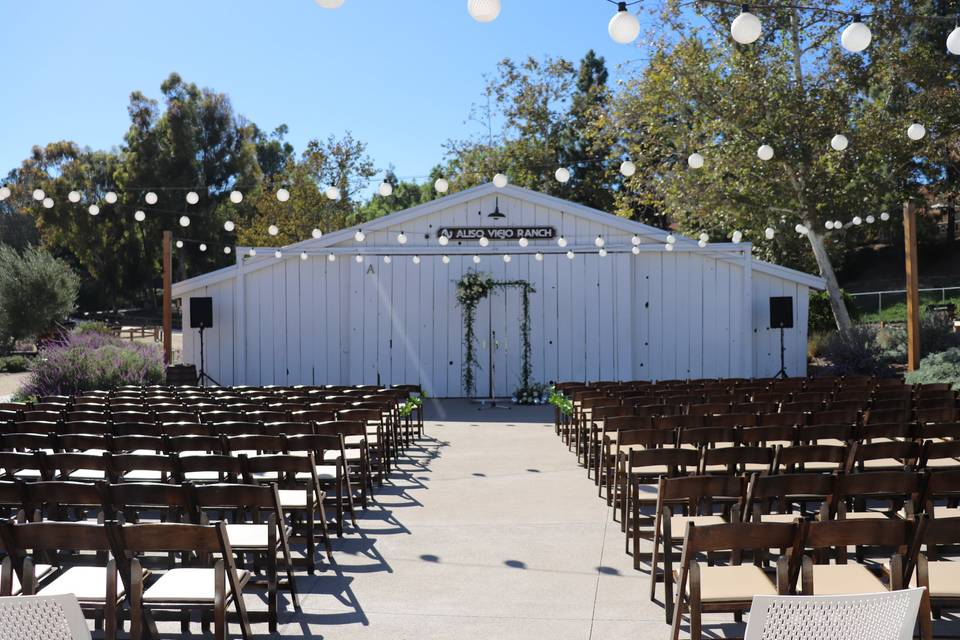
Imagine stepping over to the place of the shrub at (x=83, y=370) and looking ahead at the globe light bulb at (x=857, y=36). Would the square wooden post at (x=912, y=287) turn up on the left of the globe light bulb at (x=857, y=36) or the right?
left

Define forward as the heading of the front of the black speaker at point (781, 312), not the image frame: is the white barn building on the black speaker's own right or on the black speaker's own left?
on the black speaker's own right

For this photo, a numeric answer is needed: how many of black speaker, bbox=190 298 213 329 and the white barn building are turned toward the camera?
2

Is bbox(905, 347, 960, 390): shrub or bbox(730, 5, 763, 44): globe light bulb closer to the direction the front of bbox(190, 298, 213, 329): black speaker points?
the globe light bulb

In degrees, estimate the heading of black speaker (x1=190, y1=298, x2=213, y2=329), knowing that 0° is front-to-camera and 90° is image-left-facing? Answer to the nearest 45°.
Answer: approximately 0°

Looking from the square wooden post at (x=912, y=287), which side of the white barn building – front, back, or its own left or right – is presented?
left

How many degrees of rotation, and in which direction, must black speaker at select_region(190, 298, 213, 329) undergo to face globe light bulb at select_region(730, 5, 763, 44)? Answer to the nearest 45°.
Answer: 0° — it already faces it

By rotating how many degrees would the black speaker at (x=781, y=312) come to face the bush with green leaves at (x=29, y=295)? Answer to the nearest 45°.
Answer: approximately 90° to its right

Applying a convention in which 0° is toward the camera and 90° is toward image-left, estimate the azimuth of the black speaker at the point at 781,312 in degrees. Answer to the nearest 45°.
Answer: approximately 0°

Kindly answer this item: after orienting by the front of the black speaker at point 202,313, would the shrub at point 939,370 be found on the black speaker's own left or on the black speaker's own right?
on the black speaker's own left

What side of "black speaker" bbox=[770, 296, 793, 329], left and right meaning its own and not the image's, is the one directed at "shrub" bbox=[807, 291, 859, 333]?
back
